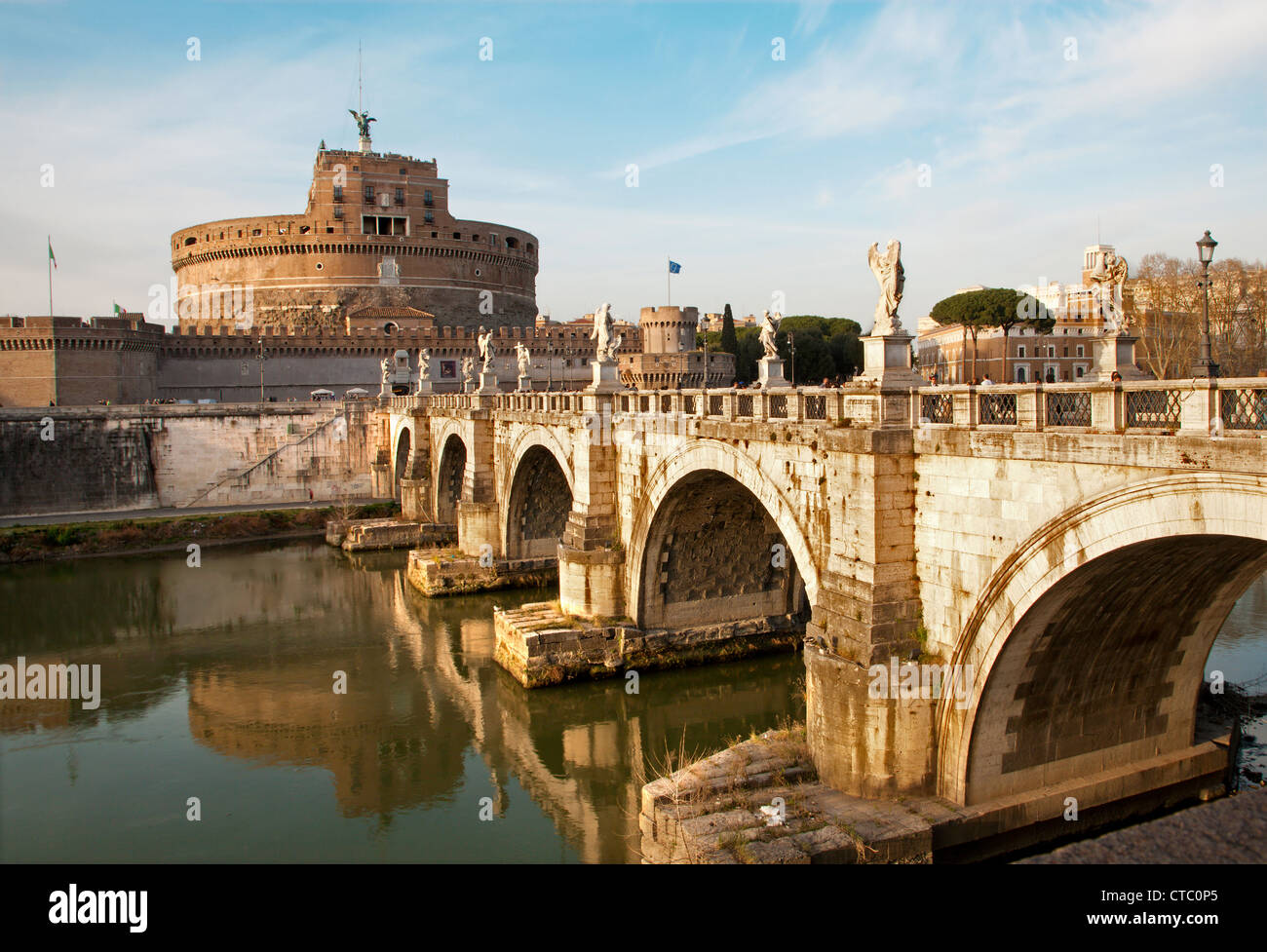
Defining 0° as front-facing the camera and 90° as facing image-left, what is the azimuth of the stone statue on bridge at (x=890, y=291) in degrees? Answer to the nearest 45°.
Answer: approximately 225°

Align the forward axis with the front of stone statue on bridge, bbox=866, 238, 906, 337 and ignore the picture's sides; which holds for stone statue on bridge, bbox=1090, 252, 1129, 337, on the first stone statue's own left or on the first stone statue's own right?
on the first stone statue's own right
